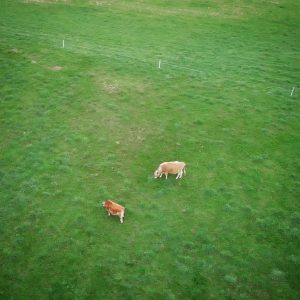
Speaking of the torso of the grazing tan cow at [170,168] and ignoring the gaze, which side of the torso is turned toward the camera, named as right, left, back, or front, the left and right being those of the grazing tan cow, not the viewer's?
left

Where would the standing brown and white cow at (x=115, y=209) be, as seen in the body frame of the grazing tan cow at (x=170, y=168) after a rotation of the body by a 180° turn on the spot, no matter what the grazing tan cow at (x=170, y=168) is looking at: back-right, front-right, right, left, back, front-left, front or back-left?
back-right
